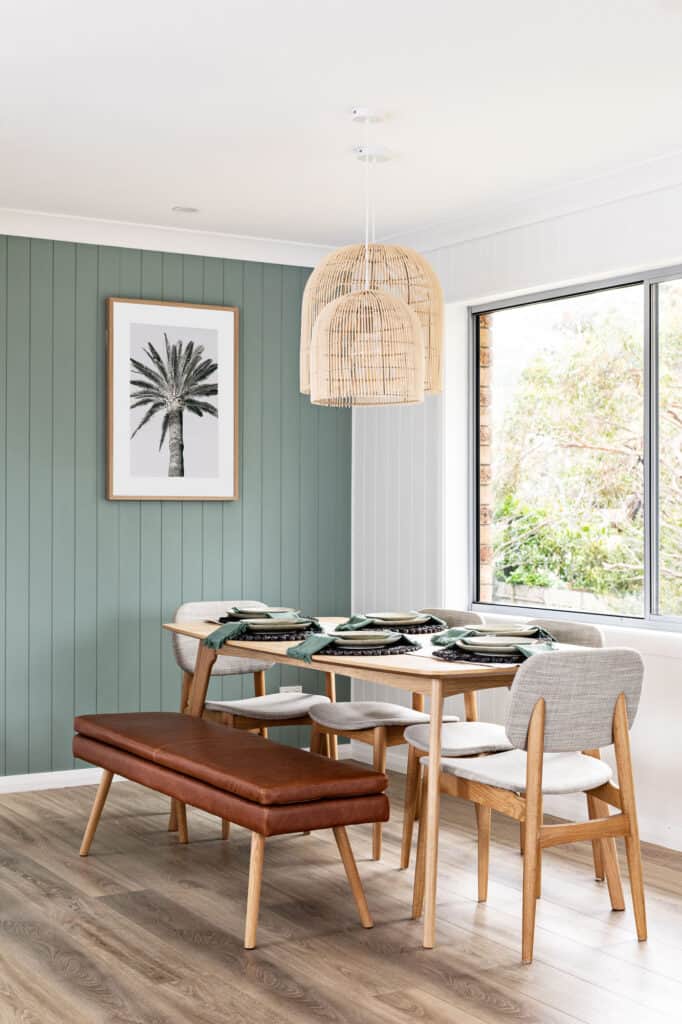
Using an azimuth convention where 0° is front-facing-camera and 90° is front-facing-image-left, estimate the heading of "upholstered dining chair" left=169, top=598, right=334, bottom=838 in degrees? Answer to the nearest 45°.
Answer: approximately 315°

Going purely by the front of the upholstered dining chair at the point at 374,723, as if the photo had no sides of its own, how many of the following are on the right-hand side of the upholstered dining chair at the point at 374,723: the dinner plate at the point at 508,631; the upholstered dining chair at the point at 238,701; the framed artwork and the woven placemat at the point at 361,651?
2

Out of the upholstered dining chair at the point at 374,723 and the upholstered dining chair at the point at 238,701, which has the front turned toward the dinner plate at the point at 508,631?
the upholstered dining chair at the point at 238,701

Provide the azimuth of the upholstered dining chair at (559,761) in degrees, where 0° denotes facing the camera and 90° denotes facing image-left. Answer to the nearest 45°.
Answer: approximately 135°

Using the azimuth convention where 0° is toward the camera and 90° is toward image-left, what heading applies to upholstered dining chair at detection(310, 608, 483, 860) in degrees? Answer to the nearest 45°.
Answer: approximately 45°

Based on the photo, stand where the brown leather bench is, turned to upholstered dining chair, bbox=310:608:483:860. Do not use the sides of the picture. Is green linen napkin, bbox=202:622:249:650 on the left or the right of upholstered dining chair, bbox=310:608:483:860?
left

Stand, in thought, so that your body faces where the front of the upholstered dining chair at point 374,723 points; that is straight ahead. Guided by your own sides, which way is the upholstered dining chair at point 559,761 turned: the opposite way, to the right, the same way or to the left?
to the right

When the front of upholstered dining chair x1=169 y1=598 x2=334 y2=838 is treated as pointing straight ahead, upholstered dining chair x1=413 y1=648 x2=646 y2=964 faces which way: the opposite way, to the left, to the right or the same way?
the opposite way
